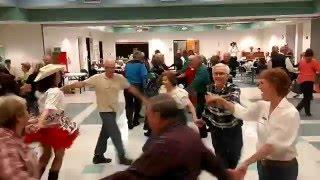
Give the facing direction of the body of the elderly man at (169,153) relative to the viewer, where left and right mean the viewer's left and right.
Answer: facing away from the viewer and to the left of the viewer

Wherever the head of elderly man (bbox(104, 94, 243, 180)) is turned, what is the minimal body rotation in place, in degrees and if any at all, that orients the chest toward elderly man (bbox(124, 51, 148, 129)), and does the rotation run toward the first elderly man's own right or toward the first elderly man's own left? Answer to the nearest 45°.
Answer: approximately 45° to the first elderly man's own right

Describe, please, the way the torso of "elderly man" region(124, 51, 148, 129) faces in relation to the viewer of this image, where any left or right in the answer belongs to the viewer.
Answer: facing away from the viewer

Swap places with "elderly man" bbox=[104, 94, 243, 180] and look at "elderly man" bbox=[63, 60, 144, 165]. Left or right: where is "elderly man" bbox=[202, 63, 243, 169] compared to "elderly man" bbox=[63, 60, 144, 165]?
right

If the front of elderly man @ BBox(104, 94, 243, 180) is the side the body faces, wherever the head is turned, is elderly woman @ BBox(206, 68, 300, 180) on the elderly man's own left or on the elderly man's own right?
on the elderly man's own right

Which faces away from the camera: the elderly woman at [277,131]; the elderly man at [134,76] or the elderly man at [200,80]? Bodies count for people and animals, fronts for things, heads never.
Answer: the elderly man at [134,76]

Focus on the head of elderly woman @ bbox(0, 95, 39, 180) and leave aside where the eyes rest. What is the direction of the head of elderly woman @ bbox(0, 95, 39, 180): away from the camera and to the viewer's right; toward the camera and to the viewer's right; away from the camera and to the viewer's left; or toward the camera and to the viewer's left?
away from the camera and to the viewer's right

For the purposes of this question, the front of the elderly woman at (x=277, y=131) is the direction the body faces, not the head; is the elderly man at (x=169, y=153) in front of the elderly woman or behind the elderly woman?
in front

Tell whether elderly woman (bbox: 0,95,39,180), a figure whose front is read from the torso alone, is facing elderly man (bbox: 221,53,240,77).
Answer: yes

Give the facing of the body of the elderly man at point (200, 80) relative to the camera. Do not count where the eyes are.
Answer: to the viewer's left

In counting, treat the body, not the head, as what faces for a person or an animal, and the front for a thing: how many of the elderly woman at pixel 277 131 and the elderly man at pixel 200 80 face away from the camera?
0

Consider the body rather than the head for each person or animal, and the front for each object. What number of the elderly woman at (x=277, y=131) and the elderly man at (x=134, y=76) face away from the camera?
1
